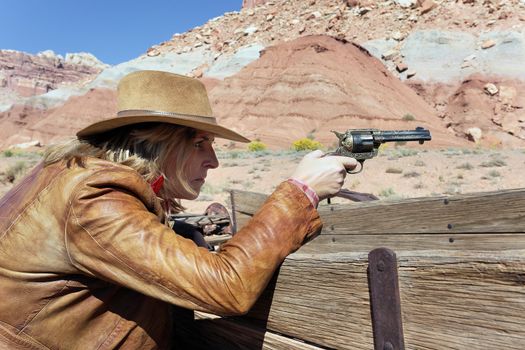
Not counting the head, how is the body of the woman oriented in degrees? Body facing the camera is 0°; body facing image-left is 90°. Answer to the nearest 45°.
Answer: approximately 270°

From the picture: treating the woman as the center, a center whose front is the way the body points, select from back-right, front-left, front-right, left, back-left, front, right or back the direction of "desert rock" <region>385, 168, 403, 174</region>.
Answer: front-left

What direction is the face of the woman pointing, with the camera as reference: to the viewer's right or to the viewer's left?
to the viewer's right

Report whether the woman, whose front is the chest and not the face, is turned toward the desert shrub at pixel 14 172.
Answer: no

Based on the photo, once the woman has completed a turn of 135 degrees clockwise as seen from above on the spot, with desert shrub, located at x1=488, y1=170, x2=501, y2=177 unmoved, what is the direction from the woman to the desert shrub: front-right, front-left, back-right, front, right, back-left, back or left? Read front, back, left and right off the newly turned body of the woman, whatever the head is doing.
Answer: back

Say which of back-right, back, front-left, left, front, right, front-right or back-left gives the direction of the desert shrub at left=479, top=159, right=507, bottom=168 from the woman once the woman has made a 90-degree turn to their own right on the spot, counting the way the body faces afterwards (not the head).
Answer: back-left

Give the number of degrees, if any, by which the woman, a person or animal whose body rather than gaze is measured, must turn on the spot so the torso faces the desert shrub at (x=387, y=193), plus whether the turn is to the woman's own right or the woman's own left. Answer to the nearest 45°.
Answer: approximately 45° to the woman's own left

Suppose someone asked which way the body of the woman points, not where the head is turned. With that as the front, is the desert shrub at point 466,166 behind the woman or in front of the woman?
in front
